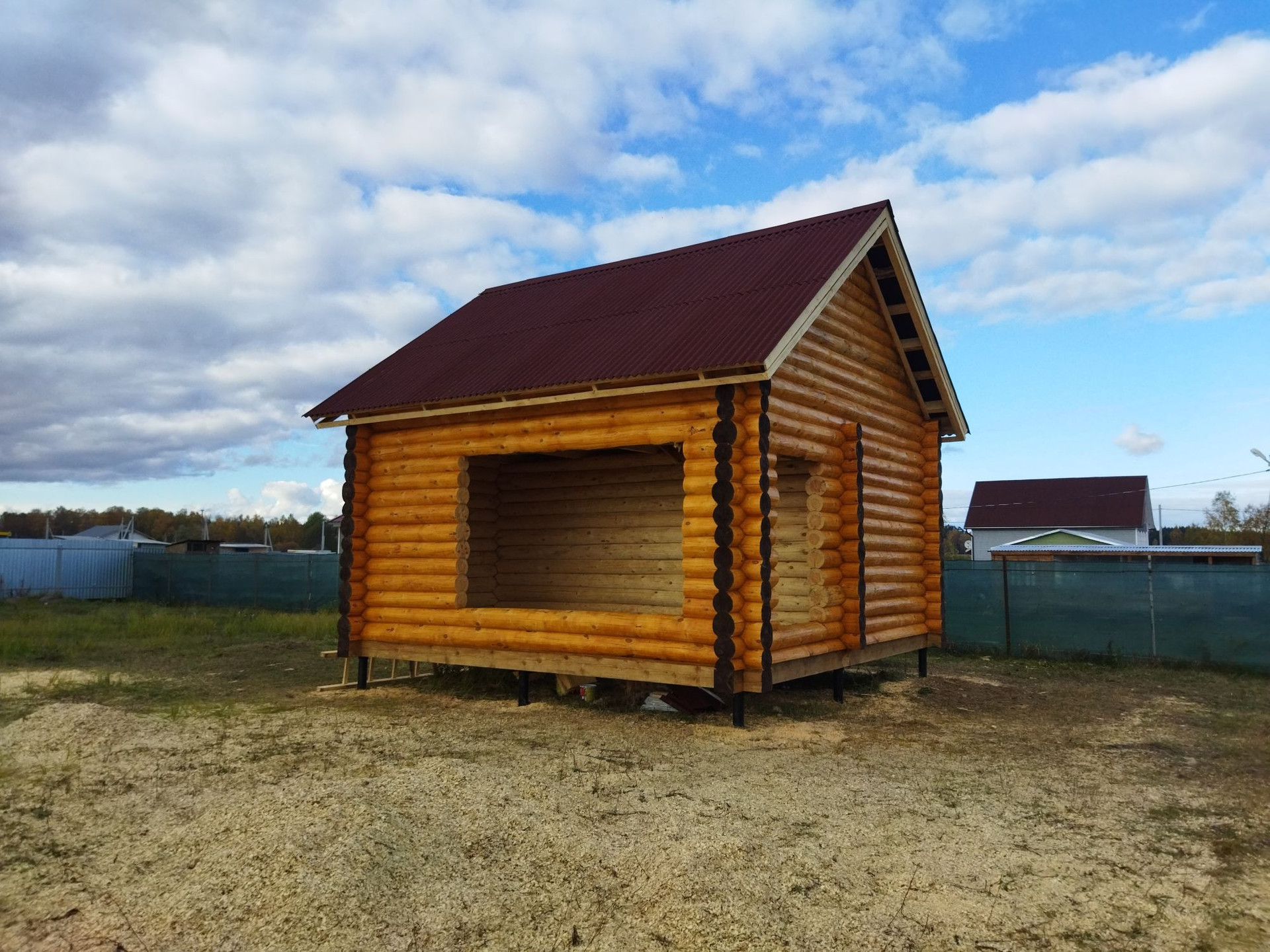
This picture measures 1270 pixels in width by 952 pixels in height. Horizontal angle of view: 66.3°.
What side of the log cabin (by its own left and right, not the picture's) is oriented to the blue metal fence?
right

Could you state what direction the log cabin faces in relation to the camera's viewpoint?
facing the viewer and to the left of the viewer

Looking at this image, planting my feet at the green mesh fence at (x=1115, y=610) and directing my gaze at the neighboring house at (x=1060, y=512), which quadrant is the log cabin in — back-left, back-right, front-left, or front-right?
back-left

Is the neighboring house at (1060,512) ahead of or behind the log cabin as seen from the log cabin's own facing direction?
behind

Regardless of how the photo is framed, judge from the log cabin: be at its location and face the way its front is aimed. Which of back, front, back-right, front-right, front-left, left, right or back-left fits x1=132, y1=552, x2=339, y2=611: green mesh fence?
right

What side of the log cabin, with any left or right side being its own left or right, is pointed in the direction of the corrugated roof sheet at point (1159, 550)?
back

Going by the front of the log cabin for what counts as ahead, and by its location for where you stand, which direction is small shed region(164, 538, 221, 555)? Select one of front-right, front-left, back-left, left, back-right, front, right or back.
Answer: right

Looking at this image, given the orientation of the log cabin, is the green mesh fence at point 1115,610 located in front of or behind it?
behind

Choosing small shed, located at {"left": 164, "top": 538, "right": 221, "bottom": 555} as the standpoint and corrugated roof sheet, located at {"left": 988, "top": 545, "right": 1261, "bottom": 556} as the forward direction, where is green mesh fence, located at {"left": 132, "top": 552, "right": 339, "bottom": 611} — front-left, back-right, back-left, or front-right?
front-right

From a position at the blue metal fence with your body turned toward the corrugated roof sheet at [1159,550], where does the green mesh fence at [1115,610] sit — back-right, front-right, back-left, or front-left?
front-right
